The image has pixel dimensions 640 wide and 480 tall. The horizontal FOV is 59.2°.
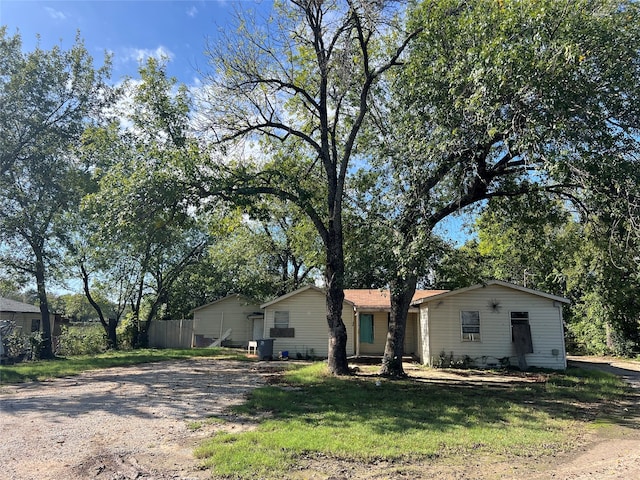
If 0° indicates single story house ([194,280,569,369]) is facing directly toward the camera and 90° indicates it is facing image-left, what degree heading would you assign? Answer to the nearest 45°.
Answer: approximately 0°

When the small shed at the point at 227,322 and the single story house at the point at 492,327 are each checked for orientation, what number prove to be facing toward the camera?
2

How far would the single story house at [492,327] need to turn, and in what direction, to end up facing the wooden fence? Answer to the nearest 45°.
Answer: approximately 135° to its right

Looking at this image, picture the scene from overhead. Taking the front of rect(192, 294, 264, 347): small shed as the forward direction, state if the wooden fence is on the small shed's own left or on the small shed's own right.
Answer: on the small shed's own right
